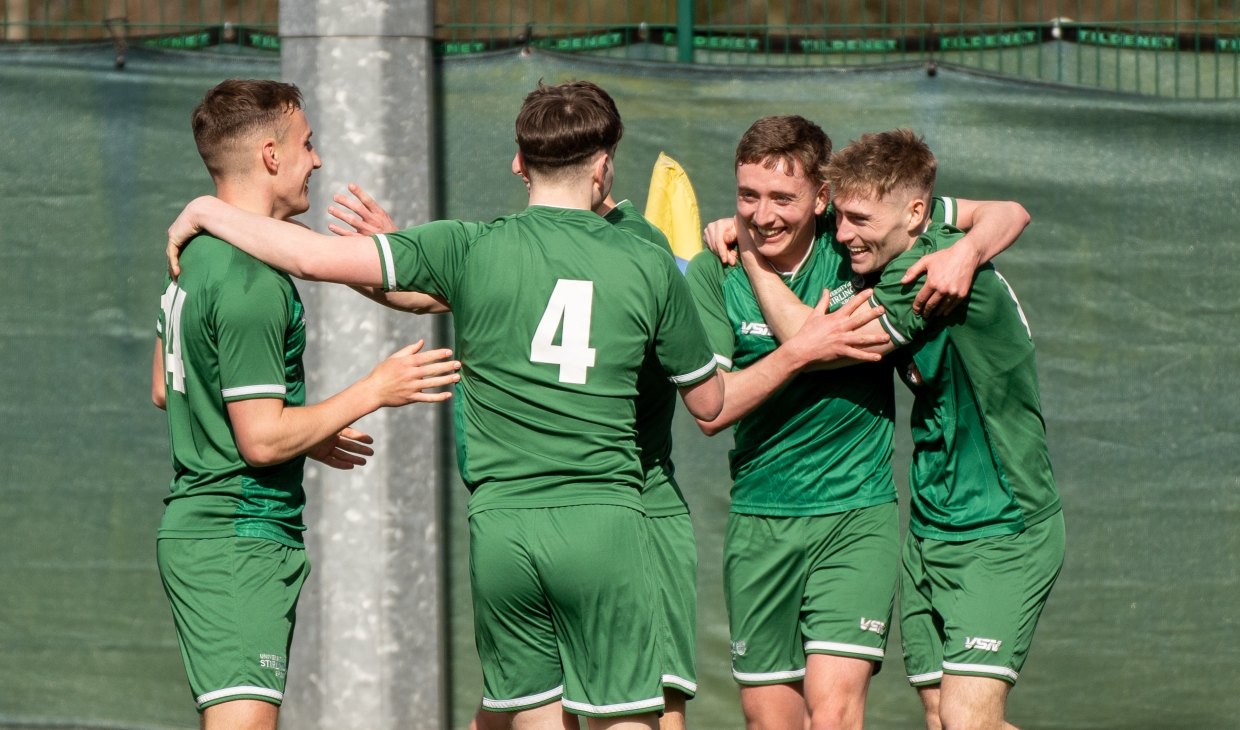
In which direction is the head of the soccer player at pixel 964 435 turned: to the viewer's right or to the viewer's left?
to the viewer's left

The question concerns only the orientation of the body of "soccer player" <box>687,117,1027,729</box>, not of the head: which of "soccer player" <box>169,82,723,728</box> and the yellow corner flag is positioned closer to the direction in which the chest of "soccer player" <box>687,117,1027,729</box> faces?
the soccer player

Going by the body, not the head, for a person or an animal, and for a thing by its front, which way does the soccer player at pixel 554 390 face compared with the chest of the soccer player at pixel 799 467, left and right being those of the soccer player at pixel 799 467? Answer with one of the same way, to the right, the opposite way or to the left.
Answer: the opposite way

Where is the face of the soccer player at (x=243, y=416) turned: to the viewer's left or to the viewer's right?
to the viewer's right

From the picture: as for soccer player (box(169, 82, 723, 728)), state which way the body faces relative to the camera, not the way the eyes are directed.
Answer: away from the camera

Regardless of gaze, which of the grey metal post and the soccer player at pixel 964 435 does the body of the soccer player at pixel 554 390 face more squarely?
the grey metal post
